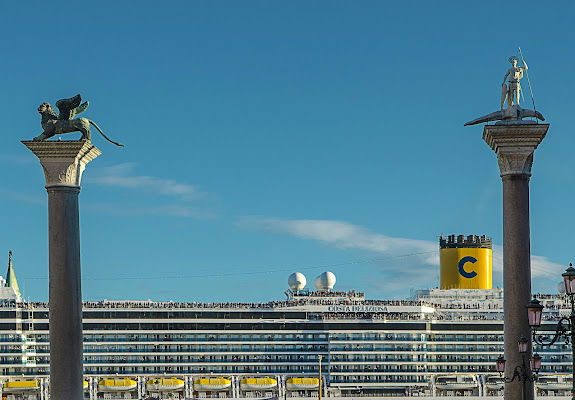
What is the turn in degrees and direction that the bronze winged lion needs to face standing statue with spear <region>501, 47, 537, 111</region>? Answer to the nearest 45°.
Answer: approximately 180°

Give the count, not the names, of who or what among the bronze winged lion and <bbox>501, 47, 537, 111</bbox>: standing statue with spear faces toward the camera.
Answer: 1

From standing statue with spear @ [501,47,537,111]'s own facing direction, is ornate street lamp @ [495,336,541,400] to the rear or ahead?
ahead

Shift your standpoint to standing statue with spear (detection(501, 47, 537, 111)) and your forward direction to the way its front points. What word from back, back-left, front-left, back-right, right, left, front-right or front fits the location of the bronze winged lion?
right

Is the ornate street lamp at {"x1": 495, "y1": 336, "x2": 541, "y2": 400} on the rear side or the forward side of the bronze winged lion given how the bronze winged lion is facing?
on the rear side

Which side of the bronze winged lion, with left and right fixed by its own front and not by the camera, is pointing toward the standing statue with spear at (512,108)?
back

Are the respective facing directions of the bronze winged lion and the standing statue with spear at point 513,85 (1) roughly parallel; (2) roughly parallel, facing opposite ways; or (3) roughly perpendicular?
roughly perpendicular

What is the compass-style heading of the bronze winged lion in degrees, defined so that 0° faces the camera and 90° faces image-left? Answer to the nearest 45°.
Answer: approximately 90°

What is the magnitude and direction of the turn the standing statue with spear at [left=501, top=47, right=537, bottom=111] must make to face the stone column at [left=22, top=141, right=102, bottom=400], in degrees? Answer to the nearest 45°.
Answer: approximately 90° to its right

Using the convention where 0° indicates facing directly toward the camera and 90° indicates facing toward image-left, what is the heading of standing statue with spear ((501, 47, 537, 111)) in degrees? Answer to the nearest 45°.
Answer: approximately 0°
